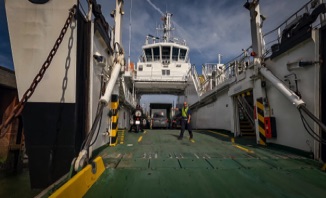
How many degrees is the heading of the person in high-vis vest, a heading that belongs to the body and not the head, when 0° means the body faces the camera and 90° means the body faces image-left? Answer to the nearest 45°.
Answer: approximately 0°
